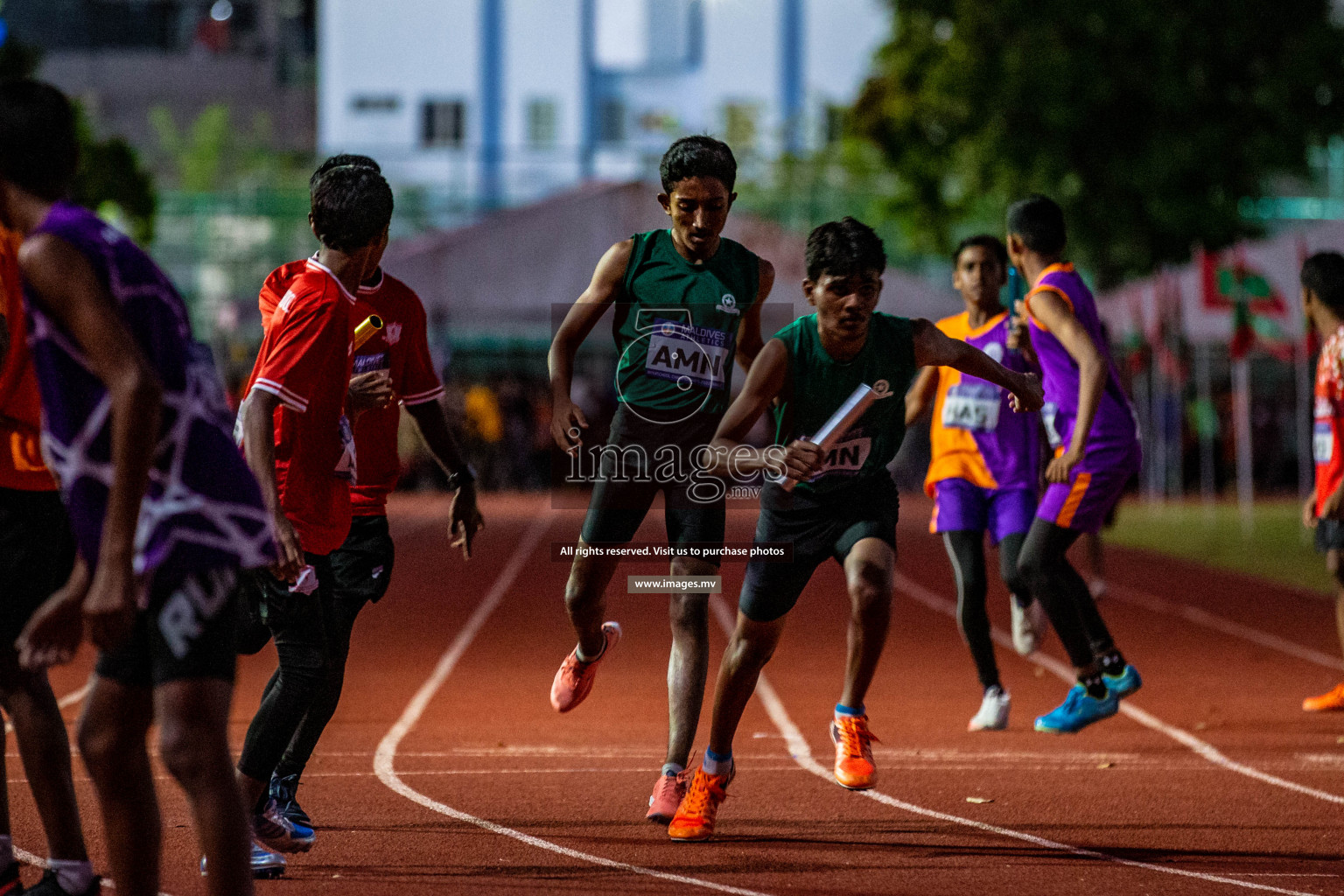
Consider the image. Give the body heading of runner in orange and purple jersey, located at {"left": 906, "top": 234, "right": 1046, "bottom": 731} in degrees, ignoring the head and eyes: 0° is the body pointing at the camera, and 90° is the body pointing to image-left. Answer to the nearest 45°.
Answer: approximately 0°

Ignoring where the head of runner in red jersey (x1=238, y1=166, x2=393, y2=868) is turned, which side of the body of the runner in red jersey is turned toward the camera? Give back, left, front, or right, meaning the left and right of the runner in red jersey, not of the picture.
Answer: right

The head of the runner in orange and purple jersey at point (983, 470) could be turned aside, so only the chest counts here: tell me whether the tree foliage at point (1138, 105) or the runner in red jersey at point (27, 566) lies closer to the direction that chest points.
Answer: the runner in red jersey

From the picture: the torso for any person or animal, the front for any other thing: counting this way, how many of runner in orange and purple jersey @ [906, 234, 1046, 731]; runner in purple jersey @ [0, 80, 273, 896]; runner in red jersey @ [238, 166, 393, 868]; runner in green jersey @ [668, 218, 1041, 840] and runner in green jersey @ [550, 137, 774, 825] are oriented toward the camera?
3
